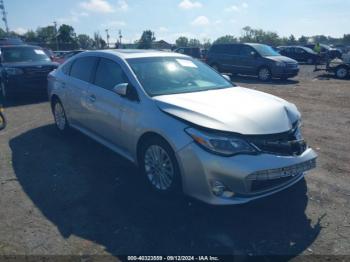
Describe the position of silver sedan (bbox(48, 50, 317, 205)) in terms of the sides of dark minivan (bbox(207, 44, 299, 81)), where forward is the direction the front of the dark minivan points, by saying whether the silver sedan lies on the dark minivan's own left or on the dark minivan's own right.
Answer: on the dark minivan's own right

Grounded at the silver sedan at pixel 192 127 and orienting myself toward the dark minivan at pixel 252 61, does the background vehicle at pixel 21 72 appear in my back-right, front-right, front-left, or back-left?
front-left

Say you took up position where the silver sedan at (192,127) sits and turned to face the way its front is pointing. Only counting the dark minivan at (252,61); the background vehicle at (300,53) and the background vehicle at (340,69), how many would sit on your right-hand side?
0

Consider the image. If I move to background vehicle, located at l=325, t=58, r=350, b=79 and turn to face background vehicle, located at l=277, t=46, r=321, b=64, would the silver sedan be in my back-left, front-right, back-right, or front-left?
back-left

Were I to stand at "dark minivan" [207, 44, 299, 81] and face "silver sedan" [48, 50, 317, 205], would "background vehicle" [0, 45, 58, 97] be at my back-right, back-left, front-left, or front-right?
front-right

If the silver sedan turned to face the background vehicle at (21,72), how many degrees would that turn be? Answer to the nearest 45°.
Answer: approximately 180°

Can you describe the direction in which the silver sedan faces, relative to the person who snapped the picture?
facing the viewer and to the right of the viewer

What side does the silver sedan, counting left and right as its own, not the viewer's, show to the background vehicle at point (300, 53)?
left

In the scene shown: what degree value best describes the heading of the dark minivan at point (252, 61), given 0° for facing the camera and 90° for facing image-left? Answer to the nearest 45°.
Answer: approximately 315°

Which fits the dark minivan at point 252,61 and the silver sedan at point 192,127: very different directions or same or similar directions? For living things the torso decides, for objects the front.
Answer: same or similar directions

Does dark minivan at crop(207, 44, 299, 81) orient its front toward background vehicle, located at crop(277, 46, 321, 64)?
no

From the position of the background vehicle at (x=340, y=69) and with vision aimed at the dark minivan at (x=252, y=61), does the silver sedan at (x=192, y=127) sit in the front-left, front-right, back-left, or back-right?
front-left

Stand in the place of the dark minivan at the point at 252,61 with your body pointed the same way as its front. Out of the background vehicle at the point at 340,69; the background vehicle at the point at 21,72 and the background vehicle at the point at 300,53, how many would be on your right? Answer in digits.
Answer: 1

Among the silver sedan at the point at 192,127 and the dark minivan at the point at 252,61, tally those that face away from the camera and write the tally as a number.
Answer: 0
